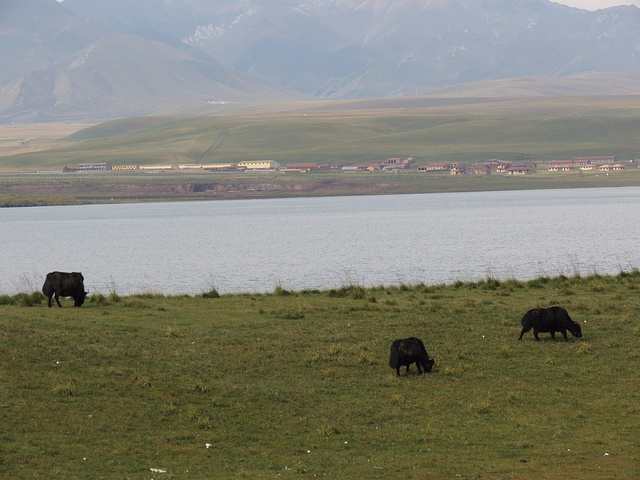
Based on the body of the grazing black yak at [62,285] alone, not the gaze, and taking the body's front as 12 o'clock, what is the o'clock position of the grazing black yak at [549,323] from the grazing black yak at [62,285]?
the grazing black yak at [549,323] is roughly at 1 o'clock from the grazing black yak at [62,285].

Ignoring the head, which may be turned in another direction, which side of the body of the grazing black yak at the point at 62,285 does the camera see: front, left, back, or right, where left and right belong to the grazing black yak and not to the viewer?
right

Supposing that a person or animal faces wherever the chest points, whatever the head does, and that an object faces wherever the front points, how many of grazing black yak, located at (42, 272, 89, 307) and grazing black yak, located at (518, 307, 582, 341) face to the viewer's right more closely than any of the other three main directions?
2

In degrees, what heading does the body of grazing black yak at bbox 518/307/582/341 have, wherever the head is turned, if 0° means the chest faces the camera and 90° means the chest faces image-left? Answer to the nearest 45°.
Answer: approximately 270°

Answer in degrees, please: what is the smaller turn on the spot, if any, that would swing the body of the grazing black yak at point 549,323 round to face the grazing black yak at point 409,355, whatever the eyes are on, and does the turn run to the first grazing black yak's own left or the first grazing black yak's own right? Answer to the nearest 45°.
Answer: approximately 135° to the first grazing black yak's own right

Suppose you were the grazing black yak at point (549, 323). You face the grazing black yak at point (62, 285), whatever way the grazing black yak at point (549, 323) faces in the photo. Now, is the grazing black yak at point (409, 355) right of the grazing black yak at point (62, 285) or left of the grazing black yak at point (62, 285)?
left

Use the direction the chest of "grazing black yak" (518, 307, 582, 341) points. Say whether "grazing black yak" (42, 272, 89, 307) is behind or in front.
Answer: behind

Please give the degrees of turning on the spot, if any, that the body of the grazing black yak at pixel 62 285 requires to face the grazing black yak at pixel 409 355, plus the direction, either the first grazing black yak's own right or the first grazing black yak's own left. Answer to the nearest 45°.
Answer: approximately 45° to the first grazing black yak's own right
